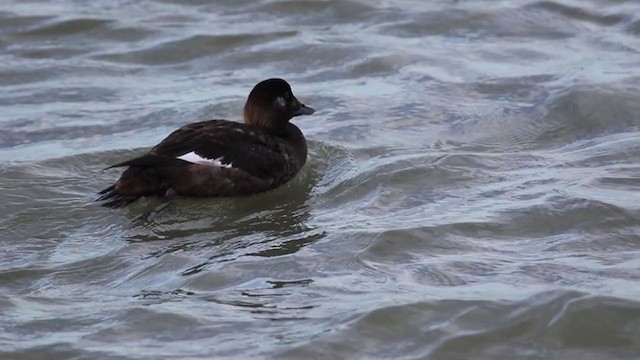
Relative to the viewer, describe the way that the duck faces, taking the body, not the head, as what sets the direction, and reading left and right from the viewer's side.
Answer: facing to the right of the viewer
